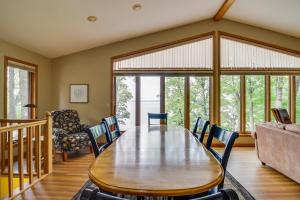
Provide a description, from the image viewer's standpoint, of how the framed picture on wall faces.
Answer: facing the viewer

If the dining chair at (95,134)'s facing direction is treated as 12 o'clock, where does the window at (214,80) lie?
The window is roughly at 9 o'clock from the dining chair.

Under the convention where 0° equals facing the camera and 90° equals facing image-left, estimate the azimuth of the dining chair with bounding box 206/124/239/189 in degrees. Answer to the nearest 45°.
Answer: approximately 45°

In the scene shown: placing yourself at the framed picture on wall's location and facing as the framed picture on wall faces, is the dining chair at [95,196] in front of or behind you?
in front

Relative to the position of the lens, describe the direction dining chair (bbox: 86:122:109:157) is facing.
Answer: facing the viewer and to the right of the viewer

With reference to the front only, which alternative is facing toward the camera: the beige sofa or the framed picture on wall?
the framed picture on wall

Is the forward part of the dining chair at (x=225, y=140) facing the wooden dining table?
yes

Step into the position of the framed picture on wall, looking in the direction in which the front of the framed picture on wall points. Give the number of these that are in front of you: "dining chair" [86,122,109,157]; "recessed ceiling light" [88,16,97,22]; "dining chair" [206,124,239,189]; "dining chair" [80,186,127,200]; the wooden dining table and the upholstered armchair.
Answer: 6

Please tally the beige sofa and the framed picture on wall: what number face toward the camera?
1

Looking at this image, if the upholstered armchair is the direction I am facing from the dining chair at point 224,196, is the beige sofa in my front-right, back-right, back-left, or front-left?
front-right
